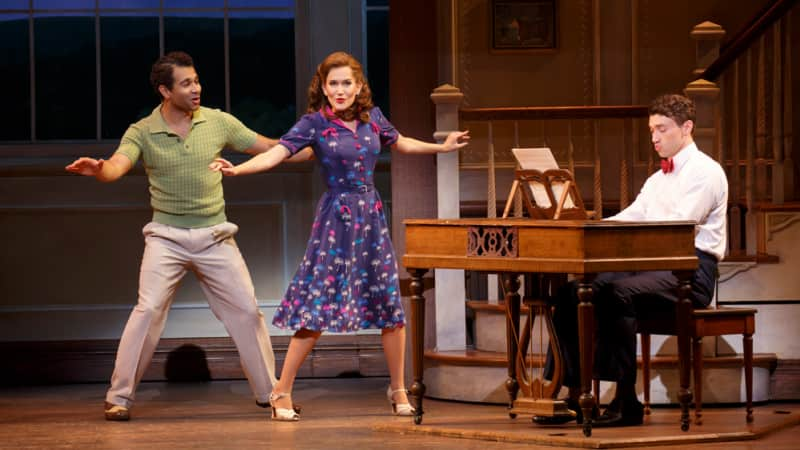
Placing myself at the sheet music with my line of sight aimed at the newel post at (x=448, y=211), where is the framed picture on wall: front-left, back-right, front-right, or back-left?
front-right

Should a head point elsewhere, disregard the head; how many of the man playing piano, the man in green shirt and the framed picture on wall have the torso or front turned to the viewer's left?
1

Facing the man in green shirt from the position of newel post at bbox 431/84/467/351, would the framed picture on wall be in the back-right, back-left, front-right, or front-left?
back-right

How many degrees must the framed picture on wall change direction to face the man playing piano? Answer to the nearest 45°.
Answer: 0° — it already faces them

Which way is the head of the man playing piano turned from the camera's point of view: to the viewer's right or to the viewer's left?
to the viewer's left

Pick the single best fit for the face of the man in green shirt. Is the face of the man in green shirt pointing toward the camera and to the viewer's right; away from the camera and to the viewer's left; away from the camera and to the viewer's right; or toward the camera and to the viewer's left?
toward the camera and to the viewer's right

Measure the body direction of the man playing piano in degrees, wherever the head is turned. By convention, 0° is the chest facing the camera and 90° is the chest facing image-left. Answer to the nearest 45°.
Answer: approximately 90°

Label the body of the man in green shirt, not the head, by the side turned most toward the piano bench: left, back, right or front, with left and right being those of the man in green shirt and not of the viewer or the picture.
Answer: left

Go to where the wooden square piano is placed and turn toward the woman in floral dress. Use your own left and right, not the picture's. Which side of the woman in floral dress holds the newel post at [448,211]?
right

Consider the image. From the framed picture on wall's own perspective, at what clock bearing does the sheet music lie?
The sheet music is roughly at 12 o'clock from the framed picture on wall.

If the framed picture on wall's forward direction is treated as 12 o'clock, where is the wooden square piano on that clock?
The wooden square piano is roughly at 12 o'clock from the framed picture on wall.

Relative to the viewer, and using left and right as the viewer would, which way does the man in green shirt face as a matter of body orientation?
facing the viewer

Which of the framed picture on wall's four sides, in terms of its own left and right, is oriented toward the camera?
front
